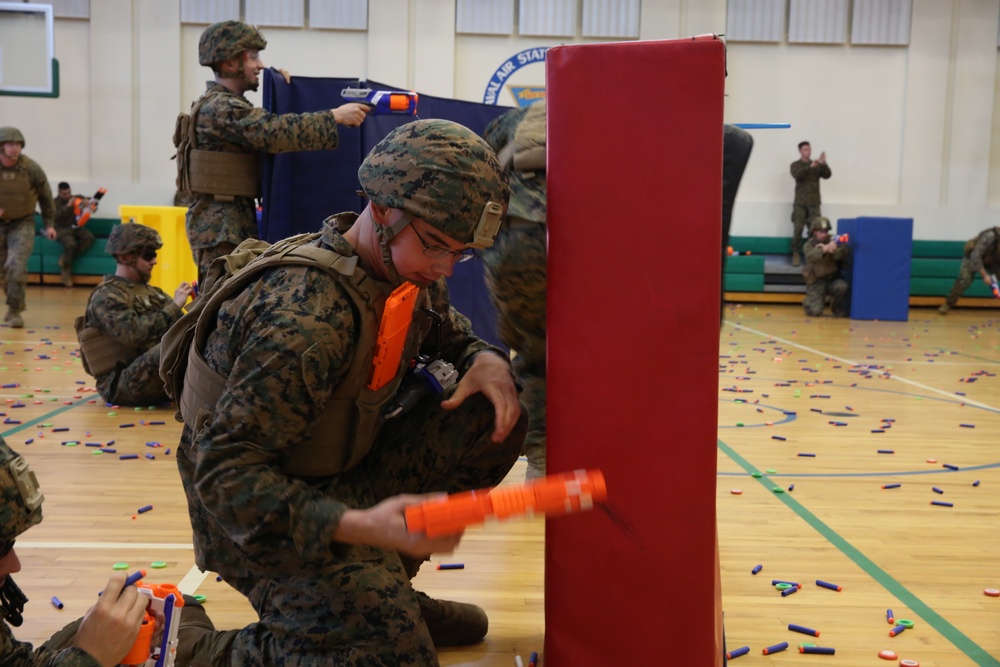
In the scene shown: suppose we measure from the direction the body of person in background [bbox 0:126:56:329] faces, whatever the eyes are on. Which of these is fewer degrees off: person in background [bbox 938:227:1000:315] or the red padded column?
the red padded column

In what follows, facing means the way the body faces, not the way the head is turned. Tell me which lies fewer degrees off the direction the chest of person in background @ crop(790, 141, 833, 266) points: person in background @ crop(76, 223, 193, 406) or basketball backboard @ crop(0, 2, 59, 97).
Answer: the person in background

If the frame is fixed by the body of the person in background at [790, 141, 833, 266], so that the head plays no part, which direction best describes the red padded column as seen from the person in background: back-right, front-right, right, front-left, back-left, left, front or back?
front-right

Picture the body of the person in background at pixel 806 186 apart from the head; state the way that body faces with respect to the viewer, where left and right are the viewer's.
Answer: facing the viewer and to the right of the viewer

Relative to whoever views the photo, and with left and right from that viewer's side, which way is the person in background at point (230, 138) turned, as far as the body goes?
facing to the right of the viewer

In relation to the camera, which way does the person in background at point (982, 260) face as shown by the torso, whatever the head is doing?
to the viewer's right

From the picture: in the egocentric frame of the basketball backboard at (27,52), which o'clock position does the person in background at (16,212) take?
The person in background is roughly at 12 o'clock from the basketball backboard.

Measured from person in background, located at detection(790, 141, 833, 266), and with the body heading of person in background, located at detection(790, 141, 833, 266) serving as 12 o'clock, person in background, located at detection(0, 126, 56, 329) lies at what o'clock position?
person in background, located at detection(0, 126, 56, 329) is roughly at 3 o'clock from person in background, located at detection(790, 141, 833, 266).

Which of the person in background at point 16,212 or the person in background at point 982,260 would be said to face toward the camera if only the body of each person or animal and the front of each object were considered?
the person in background at point 16,212

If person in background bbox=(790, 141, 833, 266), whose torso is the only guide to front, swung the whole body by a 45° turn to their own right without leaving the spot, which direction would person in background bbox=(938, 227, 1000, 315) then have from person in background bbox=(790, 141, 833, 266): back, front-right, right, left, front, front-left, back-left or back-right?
front-left

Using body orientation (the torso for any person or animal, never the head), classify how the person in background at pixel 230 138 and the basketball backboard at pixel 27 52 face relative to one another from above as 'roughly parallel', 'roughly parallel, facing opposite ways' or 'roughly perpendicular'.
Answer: roughly perpendicular

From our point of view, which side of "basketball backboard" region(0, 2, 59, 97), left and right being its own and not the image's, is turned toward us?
front

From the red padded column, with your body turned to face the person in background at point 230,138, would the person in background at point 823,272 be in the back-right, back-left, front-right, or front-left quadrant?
front-right

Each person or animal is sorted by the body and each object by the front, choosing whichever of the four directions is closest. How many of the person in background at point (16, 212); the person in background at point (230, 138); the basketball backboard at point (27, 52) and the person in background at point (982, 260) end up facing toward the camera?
2
